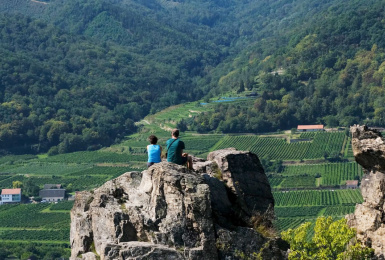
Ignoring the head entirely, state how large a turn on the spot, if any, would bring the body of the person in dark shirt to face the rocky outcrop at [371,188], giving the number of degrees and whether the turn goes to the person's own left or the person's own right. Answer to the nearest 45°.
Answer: approximately 45° to the person's own right

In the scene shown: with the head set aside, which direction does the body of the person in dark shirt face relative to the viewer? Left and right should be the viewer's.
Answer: facing away from the viewer and to the right of the viewer
